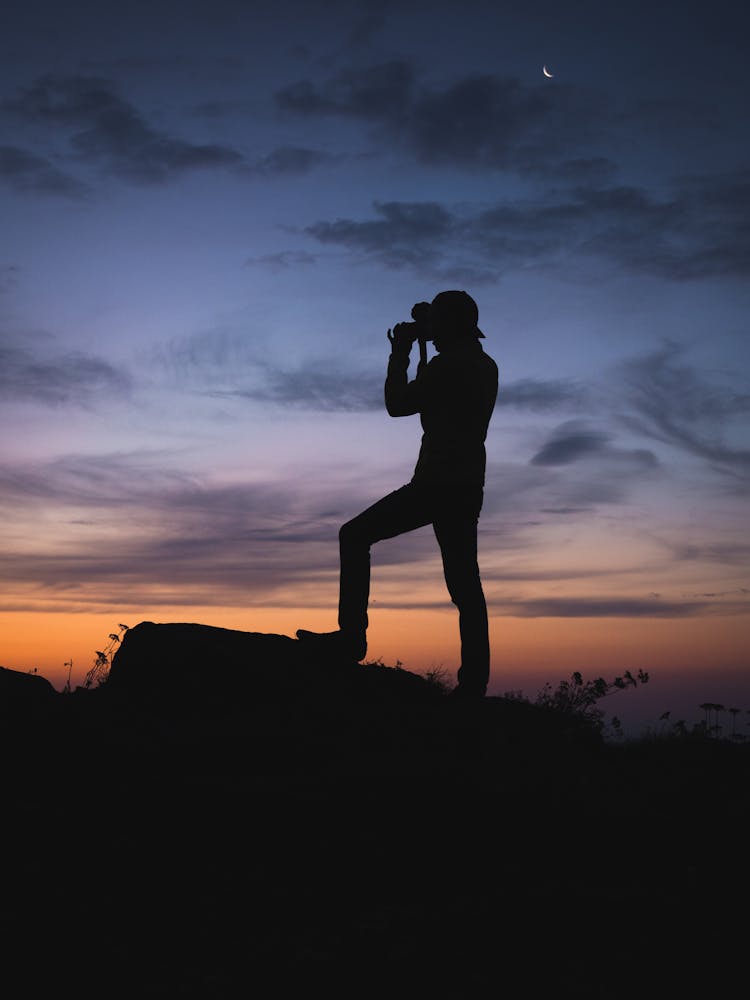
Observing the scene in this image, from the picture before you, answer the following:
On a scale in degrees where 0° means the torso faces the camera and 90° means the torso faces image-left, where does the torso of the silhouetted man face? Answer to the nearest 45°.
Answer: approximately 90°

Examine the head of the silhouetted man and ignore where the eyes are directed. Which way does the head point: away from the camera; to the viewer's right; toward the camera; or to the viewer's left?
to the viewer's left

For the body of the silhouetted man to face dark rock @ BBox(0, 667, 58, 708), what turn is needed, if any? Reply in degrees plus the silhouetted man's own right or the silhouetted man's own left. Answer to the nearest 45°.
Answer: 0° — they already face it
